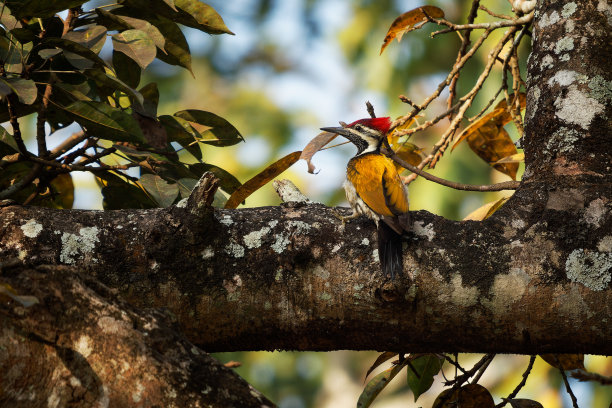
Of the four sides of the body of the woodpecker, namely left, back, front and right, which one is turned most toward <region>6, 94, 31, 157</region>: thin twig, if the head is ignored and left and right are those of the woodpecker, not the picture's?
front

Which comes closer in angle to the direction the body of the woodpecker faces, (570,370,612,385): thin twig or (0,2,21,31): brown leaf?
the brown leaf

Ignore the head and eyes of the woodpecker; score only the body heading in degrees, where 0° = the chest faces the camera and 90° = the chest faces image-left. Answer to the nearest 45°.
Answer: approximately 135°

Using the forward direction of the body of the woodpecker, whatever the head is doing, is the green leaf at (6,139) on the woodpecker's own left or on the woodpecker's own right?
on the woodpecker's own left

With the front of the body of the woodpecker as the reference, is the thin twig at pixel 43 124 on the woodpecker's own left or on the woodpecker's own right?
on the woodpecker's own left

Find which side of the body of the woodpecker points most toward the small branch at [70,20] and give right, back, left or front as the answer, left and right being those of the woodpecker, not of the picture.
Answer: left
